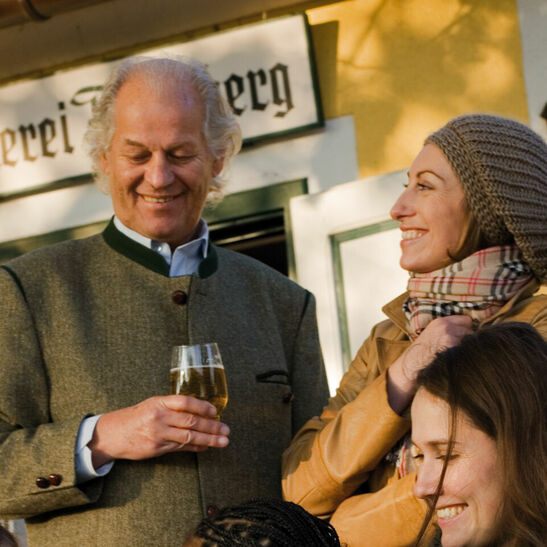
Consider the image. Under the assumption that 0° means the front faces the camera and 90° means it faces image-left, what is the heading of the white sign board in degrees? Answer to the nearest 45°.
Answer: approximately 0°

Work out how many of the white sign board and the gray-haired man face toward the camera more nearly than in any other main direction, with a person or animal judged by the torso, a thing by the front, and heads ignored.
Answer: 2

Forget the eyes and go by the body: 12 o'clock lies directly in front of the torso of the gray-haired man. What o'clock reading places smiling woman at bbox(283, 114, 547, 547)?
The smiling woman is roughly at 10 o'clock from the gray-haired man.

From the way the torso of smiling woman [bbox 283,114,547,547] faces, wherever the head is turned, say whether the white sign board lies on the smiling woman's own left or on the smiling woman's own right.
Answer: on the smiling woman's own right

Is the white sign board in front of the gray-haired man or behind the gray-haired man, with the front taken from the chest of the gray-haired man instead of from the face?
behind

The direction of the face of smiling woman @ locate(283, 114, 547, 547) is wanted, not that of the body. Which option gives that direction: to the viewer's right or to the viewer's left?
to the viewer's left
